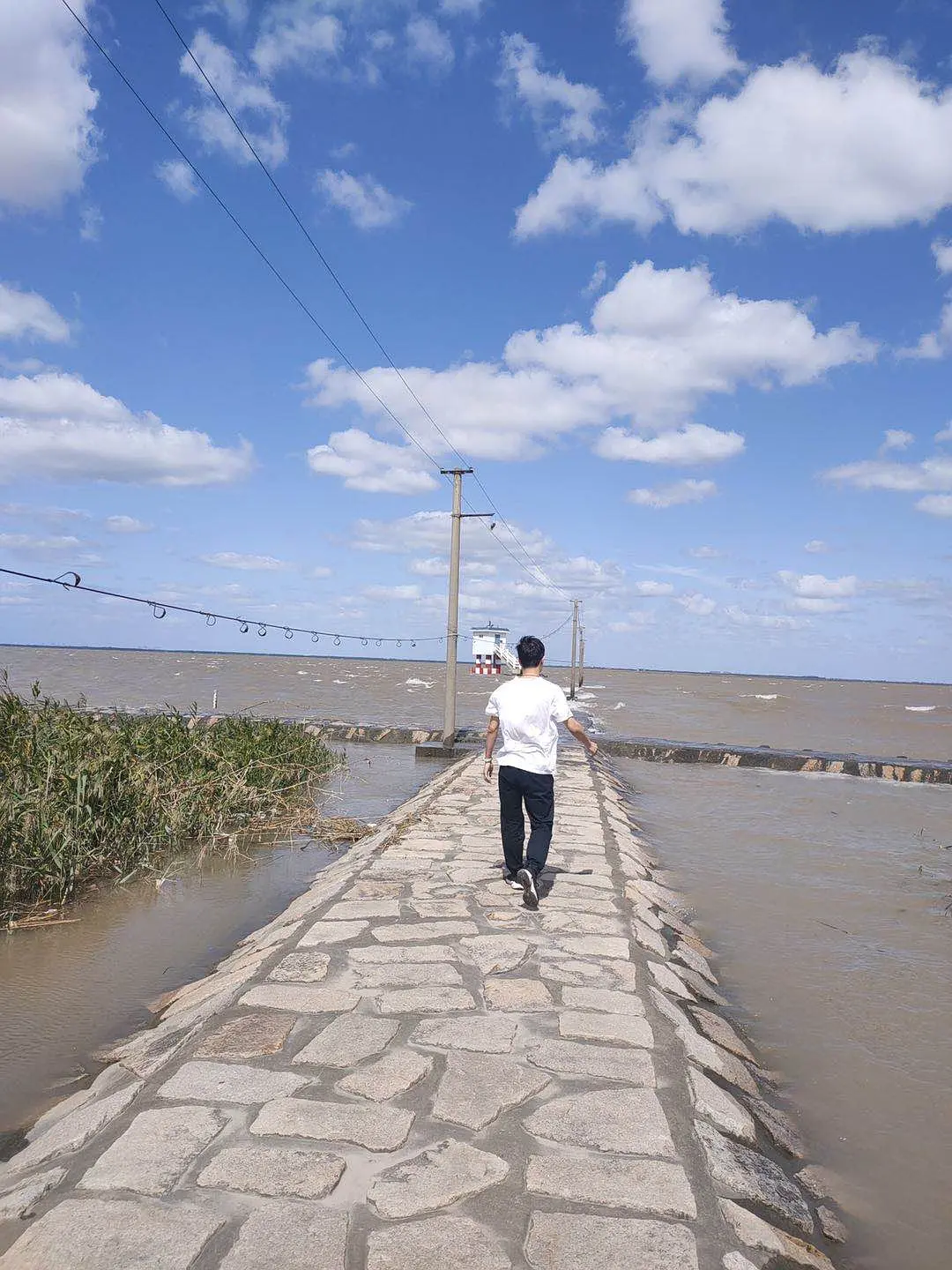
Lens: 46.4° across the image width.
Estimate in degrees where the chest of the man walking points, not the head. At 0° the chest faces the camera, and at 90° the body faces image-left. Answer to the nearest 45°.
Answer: approximately 180°

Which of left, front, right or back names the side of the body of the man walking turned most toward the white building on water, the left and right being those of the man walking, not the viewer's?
front

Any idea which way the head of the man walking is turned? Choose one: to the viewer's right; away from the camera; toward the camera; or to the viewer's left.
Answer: away from the camera

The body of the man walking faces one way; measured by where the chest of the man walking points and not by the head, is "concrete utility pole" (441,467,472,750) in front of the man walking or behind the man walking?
in front
